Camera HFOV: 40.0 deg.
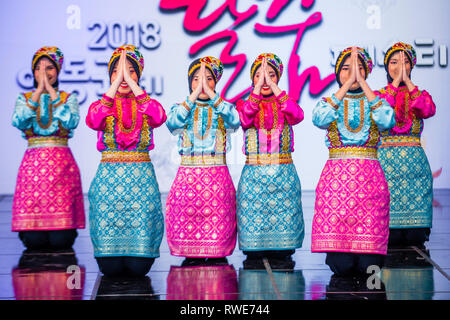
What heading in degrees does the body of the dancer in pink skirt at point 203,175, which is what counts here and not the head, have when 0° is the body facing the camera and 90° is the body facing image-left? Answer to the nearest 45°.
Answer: approximately 0°

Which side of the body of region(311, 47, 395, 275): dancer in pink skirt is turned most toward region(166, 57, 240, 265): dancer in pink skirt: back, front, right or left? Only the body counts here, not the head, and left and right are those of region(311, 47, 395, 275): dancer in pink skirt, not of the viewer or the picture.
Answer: right

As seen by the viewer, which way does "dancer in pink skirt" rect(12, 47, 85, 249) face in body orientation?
toward the camera

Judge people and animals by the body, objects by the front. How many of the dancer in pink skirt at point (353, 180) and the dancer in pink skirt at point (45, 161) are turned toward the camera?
2

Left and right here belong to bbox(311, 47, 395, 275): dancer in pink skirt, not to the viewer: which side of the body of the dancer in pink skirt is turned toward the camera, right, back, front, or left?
front

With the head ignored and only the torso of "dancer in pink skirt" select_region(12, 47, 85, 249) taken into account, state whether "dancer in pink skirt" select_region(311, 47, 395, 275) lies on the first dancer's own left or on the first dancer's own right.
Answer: on the first dancer's own left

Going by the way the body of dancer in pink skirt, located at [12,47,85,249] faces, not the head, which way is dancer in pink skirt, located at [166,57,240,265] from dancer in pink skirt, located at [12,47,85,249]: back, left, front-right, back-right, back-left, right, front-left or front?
front-left

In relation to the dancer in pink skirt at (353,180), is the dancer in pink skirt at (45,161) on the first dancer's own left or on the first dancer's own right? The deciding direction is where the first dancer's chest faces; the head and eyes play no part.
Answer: on the first dancer's own right

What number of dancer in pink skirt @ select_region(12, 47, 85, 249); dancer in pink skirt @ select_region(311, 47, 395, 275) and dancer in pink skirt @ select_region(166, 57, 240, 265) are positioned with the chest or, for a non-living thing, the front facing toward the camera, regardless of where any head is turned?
3

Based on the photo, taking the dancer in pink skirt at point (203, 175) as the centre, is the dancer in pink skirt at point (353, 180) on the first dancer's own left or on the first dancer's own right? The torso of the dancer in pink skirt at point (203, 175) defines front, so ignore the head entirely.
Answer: on the first dancer's own left
